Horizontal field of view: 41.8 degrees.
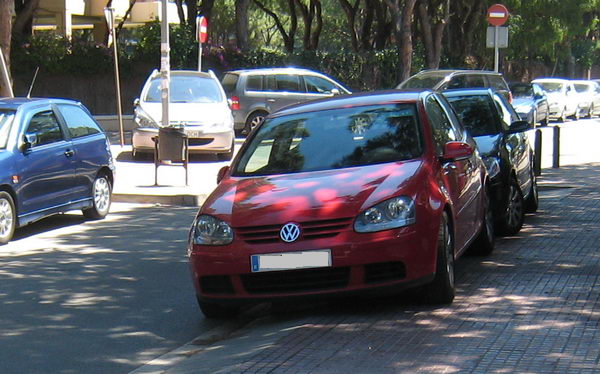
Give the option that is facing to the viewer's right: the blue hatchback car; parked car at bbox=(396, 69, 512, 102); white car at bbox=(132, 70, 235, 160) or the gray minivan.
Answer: the gray minivan

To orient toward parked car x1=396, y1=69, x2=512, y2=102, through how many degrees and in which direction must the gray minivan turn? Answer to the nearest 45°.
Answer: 0° — it already faces it

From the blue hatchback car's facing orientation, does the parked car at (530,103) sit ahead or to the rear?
to the rear

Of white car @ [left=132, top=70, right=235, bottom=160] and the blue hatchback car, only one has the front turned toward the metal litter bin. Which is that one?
the white car

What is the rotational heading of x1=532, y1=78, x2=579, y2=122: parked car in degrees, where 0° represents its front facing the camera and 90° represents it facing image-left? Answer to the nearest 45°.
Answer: approximately 45°

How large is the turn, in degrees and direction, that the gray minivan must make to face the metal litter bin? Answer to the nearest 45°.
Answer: approximately 90° to its right

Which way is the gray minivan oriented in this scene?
to the viewer's right

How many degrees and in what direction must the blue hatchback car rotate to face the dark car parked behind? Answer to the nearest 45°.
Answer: approximately 135° to its left

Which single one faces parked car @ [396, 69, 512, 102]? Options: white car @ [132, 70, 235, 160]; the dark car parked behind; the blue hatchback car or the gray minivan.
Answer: the gray minivan
